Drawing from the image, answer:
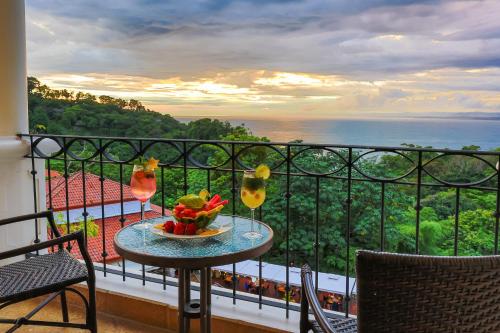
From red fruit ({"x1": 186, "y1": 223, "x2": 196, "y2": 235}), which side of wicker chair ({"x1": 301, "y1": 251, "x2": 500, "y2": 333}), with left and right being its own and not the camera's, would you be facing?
front

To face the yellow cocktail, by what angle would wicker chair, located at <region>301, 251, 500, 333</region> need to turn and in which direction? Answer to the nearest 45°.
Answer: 0° — it already faces it

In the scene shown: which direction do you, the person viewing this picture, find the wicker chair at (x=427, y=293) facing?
facing away from the viewer and to the left of the viewer

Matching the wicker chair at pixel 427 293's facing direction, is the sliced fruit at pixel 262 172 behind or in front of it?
in front

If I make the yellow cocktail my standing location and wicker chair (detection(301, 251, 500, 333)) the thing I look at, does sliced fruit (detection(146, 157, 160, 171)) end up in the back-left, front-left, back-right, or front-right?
back-right

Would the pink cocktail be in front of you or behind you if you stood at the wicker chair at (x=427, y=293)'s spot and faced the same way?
in front

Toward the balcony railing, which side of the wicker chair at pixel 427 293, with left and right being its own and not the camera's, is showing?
front
